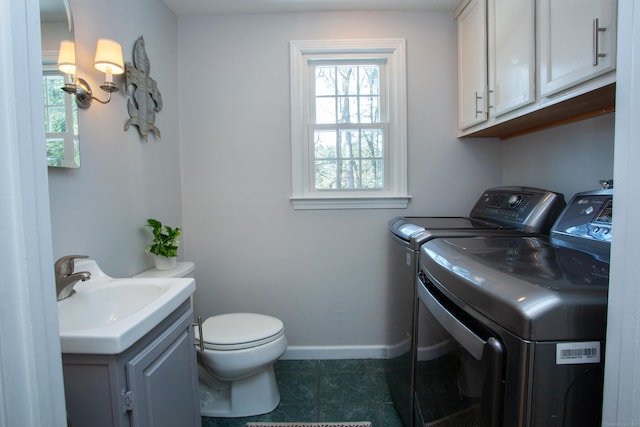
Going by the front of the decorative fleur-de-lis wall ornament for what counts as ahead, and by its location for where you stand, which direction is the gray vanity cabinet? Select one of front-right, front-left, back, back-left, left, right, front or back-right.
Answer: front-right

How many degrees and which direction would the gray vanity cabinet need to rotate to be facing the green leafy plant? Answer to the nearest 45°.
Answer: approximately 135° to its left

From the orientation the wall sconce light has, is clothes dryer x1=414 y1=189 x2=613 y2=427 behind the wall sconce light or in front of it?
in front

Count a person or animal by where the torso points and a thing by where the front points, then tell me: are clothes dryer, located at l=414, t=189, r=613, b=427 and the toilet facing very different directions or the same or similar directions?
very different directions

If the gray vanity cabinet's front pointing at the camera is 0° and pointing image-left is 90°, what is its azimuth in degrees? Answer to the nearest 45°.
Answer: approximately 315°

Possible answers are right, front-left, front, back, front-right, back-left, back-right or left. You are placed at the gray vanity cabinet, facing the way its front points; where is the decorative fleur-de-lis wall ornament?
back-left

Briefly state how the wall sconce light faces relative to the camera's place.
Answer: facing the viewer and to the right of the viewer

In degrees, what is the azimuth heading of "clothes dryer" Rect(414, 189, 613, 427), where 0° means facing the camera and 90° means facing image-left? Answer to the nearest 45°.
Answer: approximately 45°

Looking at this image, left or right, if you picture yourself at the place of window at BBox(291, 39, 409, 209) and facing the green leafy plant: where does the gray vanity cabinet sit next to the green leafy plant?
left
